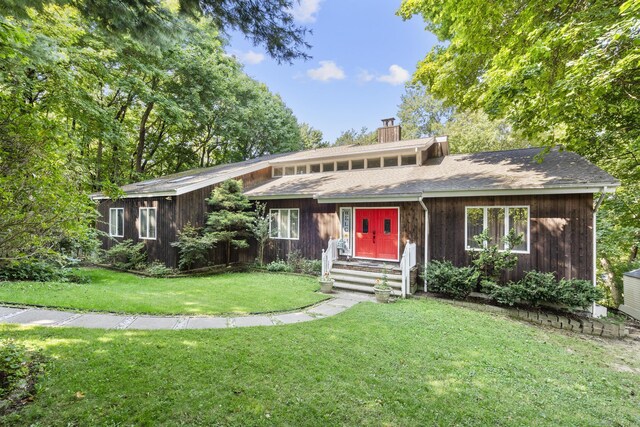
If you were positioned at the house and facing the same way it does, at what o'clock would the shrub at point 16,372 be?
The shrub is roughly at 1 o'clock from the house.

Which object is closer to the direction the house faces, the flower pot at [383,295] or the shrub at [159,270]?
the flower pot

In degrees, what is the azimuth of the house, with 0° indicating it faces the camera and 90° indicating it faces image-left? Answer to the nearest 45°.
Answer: approximately 0°

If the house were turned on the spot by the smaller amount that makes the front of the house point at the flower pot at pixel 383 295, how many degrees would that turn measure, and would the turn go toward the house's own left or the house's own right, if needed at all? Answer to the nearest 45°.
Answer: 0° — it already faces it

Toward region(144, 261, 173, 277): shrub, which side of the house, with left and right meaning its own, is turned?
right

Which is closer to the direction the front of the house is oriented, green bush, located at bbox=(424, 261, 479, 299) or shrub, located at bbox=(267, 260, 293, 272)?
the green bush
